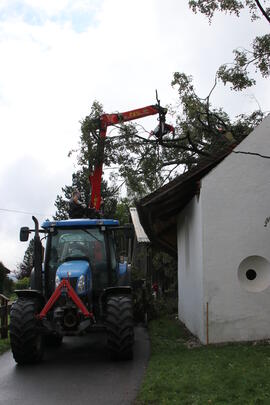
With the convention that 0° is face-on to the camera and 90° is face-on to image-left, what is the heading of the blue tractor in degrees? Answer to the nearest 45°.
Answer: approximately 0°

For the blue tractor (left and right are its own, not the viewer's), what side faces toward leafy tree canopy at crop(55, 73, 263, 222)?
back
